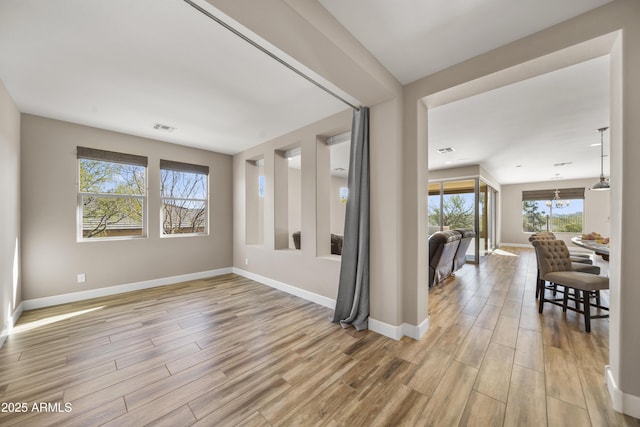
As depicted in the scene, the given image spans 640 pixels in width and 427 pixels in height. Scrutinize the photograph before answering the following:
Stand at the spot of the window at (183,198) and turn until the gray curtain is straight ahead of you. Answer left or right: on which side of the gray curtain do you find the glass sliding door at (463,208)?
left

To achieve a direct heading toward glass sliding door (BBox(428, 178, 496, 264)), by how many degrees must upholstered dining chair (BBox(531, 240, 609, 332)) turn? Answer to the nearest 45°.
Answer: approximately 180°

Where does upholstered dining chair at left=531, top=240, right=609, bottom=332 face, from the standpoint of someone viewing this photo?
facing the viewer and to the right of the viewer
